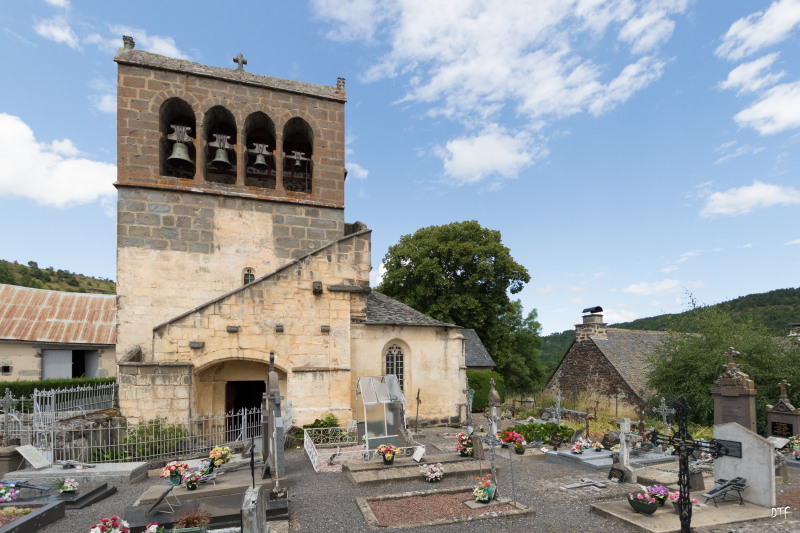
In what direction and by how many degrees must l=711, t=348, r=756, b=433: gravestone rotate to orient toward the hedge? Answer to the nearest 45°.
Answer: approximately 45° to its right

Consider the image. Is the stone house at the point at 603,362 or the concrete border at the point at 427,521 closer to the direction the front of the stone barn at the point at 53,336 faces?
the concrete border

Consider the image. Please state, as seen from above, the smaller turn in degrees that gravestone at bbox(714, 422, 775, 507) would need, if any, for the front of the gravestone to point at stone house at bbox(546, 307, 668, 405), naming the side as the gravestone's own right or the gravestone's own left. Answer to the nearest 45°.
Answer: approximately 135° to the gravestone's own right

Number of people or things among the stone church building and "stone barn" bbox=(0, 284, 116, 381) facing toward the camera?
2

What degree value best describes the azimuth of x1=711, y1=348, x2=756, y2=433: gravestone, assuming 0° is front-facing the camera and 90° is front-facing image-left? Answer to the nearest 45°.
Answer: approximately 45°

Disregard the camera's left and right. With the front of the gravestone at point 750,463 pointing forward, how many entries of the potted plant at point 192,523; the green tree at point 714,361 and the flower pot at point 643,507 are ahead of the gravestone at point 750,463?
2
